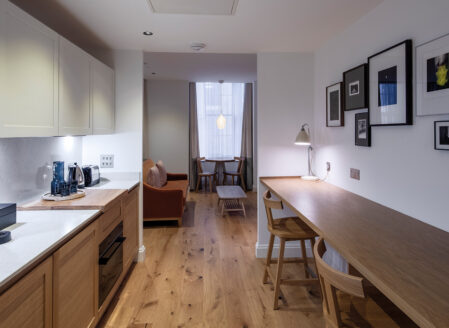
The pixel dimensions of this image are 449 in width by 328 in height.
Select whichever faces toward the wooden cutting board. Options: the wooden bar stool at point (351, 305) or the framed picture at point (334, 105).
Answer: the framed picture

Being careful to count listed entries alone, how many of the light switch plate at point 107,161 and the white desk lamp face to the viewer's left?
1

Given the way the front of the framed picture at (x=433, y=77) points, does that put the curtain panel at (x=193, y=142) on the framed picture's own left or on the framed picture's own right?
on the framed picture's own right

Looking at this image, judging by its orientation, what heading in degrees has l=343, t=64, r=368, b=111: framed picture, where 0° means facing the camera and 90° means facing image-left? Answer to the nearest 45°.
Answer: approximately 45°
